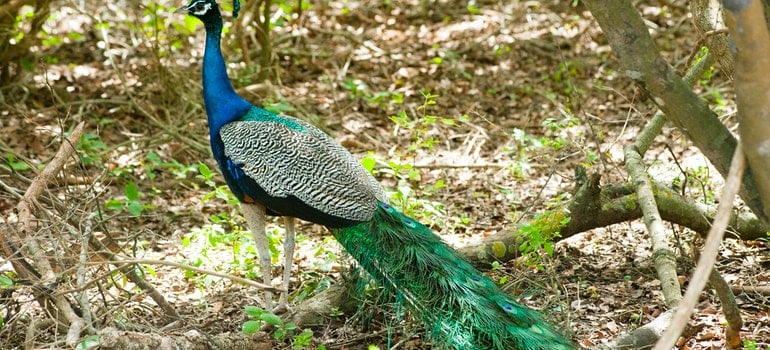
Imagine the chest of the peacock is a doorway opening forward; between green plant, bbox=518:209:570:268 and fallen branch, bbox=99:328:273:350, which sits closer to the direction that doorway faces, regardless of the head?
the fallen branch

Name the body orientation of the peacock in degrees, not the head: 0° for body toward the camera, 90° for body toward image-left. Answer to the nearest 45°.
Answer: approximately 90°

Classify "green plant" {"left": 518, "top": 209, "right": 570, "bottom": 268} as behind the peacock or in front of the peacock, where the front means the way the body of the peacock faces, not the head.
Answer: behind

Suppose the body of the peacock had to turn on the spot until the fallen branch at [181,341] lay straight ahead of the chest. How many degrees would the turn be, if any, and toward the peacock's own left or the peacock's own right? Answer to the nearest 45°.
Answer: approximately 45° to the peacock's own left

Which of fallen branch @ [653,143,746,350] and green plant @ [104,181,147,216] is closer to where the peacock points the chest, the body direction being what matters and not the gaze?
the green plant
